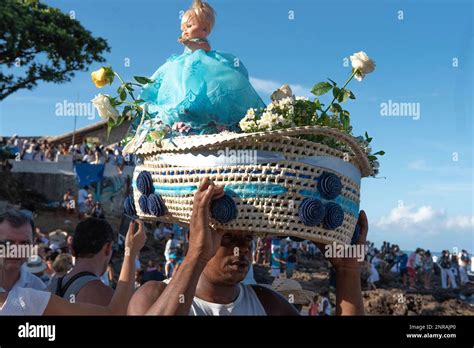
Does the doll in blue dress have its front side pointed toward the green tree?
no

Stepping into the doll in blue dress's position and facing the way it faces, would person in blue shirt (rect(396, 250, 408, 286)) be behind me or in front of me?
behind

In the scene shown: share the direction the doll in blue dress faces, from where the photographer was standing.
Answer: facing the viewer and to the left of the viewer

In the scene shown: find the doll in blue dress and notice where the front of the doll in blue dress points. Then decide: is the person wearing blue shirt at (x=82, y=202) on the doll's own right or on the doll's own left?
on the doll's own right

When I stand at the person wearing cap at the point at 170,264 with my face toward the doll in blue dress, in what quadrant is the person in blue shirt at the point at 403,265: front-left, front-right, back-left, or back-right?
back-left
